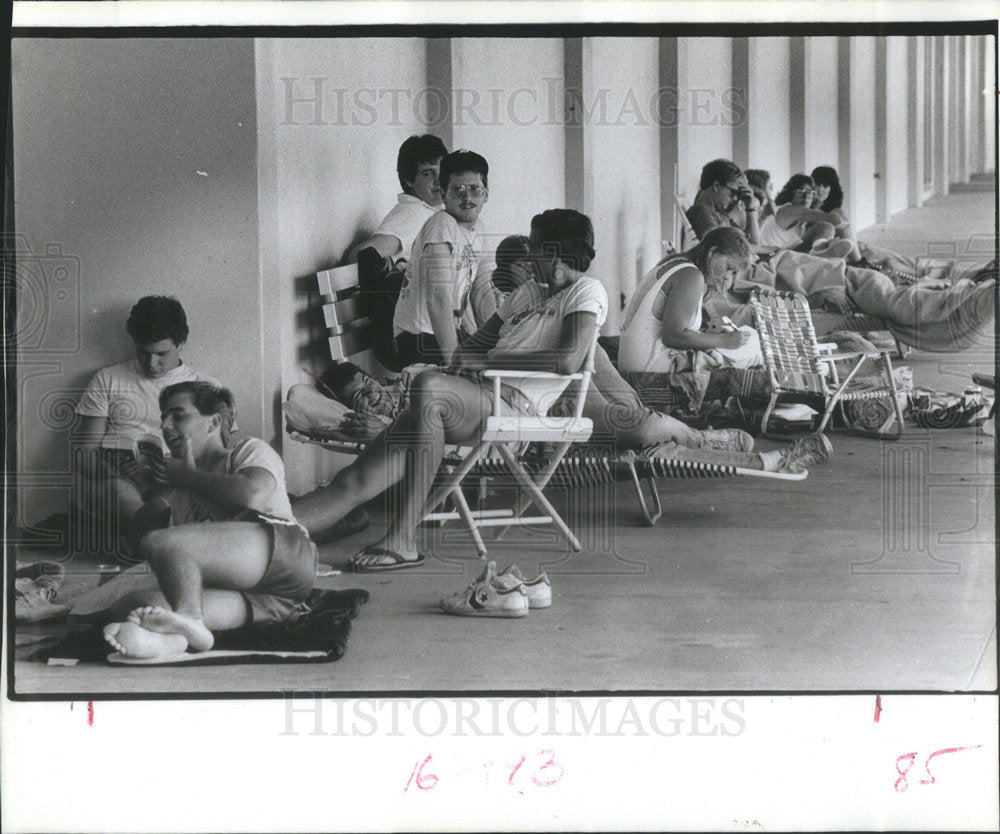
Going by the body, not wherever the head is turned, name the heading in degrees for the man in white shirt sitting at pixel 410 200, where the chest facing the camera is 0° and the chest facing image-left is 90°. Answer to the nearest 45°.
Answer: approximately 315°

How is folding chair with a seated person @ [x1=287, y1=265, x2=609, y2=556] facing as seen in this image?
to the viewer's left

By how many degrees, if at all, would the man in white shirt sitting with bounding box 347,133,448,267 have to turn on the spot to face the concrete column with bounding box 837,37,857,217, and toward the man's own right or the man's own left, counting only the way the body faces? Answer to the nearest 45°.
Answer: approximately 45° to the man's own left

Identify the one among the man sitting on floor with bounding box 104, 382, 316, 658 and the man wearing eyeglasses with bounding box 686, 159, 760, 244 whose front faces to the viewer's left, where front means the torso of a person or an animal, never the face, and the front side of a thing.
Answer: the man sitting on floor

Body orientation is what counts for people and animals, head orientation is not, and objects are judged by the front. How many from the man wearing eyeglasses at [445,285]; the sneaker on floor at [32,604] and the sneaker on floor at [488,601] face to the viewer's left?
1

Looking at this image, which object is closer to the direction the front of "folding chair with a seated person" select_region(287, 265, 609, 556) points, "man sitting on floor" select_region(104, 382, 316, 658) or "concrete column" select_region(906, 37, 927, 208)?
the man sitting on floor

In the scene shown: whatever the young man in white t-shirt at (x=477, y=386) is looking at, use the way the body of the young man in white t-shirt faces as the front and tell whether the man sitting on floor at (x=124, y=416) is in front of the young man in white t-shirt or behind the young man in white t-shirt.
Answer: in front

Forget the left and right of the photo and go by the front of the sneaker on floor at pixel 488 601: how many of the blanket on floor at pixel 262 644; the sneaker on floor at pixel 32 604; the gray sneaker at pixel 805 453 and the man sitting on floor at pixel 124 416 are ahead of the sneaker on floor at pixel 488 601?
3
